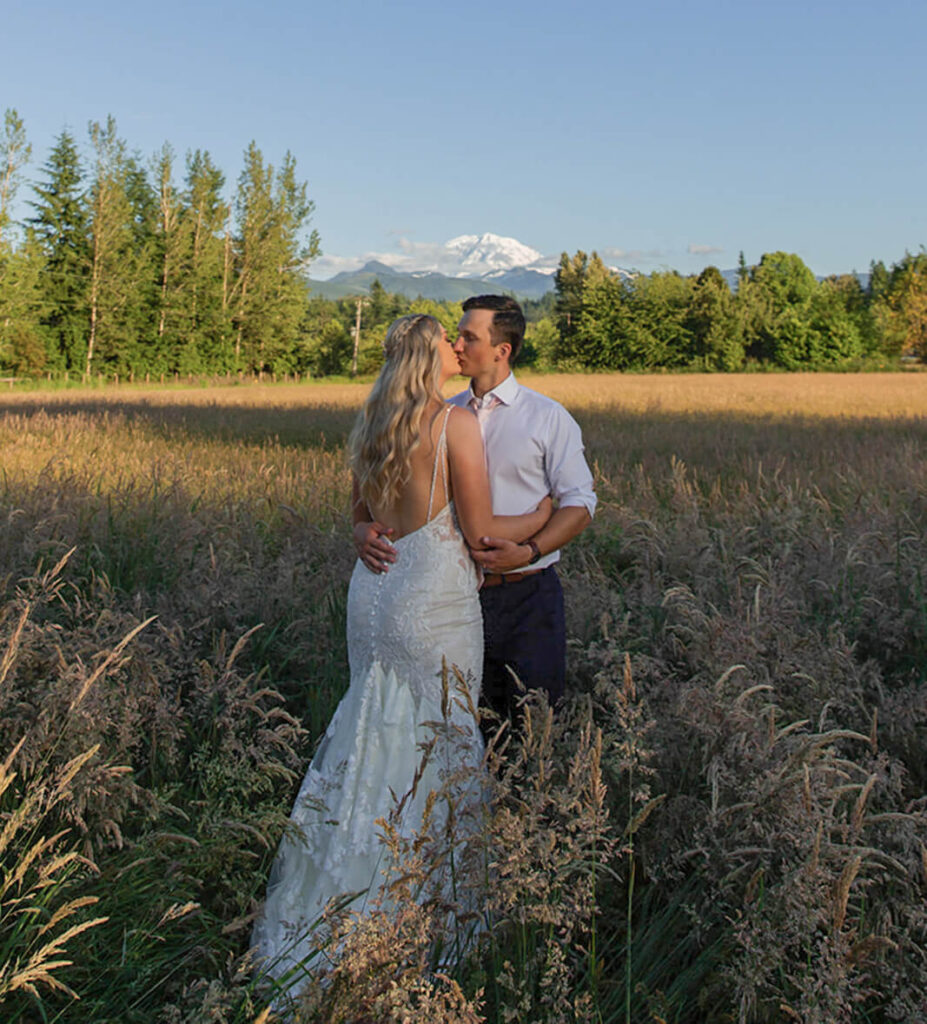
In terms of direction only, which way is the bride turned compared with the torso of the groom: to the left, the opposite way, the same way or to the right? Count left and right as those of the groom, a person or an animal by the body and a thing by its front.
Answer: the opposite way

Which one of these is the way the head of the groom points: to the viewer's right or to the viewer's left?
to the viewer's left

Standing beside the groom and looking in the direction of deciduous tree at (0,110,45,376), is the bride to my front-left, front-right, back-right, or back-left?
back-left

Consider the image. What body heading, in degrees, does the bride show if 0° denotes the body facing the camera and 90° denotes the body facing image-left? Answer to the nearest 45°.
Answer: approximately 225°

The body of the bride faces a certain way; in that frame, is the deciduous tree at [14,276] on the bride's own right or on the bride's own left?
on the bride's own left

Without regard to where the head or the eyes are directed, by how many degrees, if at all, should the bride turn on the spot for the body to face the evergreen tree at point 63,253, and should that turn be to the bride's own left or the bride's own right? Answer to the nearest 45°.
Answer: approximately 45° to the bride's own left

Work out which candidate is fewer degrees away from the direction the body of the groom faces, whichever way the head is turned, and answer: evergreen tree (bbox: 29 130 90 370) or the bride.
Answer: the bride

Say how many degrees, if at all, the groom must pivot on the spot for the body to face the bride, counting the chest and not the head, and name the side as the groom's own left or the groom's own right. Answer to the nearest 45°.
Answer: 0° — they already face them

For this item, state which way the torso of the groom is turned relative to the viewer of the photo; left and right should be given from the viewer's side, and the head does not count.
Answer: facing the viewer and to the left of the viewer

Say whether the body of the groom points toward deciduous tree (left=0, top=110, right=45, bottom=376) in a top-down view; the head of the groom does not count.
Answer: no

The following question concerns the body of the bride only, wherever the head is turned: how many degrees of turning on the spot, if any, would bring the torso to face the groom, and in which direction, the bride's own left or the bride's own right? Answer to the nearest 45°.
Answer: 0° — they already face them

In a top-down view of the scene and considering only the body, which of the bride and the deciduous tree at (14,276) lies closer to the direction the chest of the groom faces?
the bride

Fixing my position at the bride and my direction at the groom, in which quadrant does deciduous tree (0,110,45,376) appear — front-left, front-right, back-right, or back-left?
front-left
